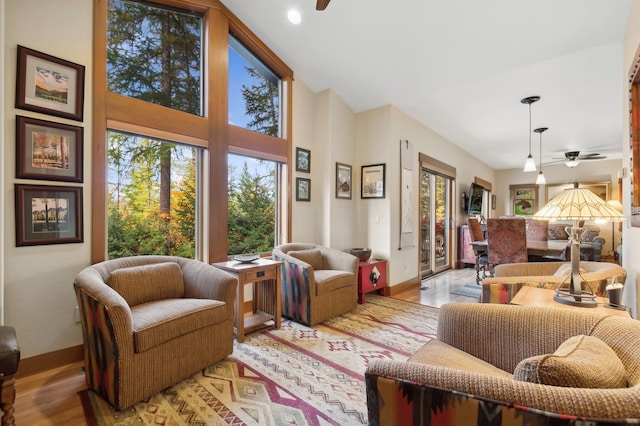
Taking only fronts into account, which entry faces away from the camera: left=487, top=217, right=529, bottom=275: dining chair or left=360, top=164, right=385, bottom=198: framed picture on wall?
the dining chair

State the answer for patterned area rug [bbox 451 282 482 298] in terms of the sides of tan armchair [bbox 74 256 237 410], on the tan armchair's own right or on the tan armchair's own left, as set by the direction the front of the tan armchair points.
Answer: on the tan armchair's own left

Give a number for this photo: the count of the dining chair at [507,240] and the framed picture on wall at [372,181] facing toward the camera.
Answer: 1

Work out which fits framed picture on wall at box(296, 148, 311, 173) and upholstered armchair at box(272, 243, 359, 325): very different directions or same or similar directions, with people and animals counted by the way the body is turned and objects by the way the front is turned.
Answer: same or similar directions

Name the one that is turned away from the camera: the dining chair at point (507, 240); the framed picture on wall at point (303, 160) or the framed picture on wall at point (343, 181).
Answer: the dining chair

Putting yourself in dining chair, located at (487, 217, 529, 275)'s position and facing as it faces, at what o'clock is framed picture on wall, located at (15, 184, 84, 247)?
The framed picture on wall is roughly at 7 o'clock from the dining chair.

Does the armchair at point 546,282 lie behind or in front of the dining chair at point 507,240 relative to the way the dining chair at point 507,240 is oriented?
behind

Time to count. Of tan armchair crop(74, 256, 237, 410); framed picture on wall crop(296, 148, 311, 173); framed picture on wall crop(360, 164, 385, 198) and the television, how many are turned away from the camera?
0

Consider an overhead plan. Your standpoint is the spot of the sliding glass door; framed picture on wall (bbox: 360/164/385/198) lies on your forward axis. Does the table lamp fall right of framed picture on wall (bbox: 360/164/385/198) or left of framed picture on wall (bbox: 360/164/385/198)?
left

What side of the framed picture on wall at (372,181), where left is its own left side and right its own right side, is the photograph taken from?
front

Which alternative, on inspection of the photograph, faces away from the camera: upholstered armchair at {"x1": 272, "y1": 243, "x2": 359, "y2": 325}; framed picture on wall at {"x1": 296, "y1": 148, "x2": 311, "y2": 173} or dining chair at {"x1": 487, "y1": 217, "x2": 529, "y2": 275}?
the dining chair

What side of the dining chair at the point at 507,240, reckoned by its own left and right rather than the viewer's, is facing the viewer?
back

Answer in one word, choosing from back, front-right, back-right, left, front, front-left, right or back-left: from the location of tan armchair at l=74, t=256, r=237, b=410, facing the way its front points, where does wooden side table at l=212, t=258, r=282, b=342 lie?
left

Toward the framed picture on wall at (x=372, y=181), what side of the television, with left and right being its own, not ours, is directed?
right

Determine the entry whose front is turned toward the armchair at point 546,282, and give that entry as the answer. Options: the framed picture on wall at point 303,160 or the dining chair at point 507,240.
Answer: the framed picture on wall
